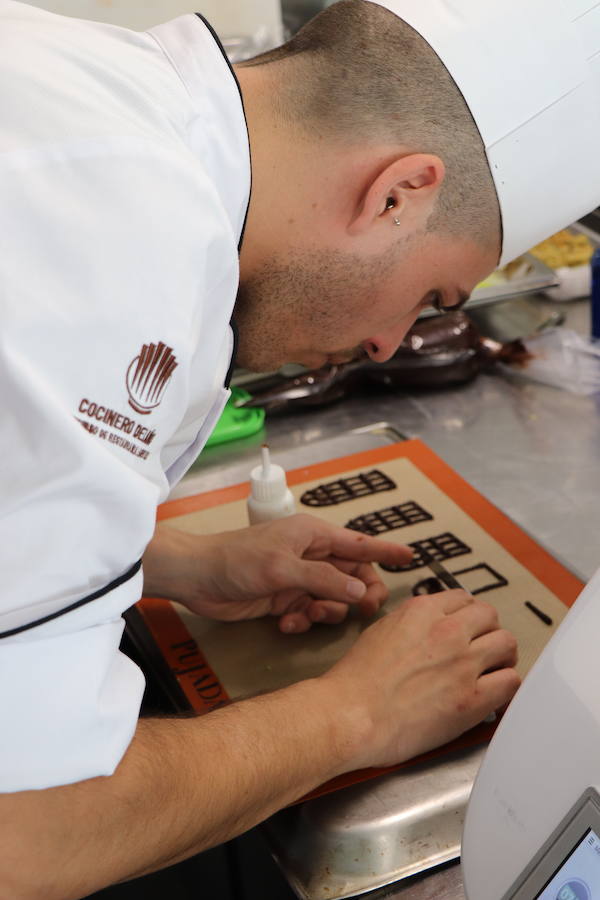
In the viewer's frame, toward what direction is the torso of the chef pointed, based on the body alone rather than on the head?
to the viewer's right

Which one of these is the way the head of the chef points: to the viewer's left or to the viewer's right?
to the viewer's right
